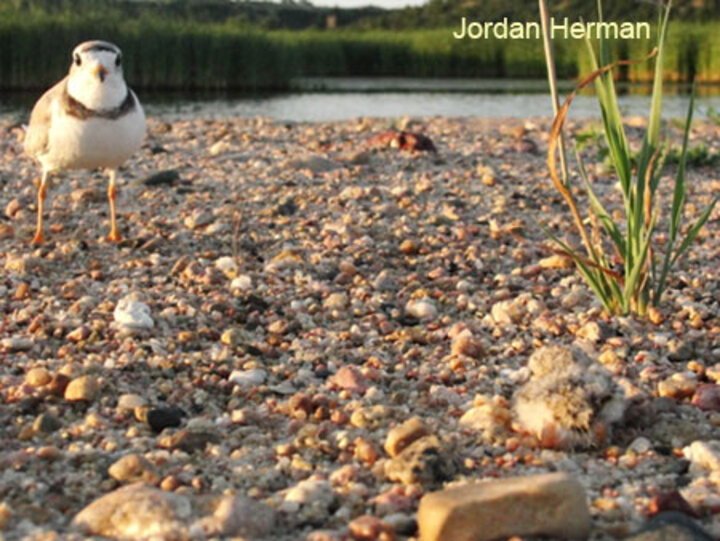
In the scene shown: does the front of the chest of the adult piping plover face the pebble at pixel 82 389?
yes

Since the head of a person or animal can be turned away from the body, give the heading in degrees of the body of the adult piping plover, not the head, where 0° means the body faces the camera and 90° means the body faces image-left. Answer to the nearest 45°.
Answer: approximately 0°

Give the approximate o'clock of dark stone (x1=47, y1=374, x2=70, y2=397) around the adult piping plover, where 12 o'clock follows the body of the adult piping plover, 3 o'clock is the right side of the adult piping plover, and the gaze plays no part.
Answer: The dark stone is roughly at 12 o'clock from the adult piping plover.

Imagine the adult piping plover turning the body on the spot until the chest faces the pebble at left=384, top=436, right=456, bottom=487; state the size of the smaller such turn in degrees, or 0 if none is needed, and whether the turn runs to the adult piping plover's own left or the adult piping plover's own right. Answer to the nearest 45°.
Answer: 0° — it already faces it

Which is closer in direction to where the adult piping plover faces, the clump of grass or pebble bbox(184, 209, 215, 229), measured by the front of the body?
the clump of grass
